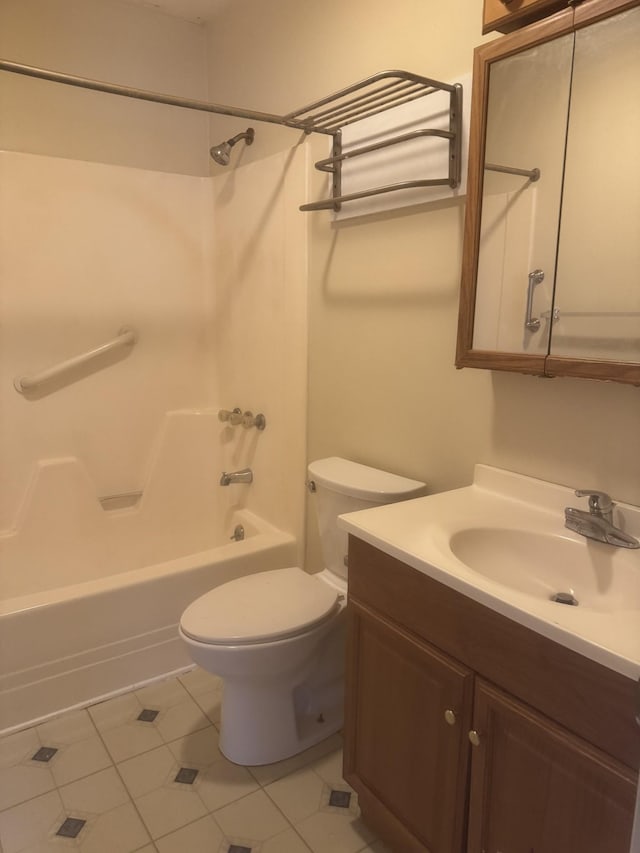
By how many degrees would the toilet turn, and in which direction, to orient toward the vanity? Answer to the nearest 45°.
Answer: approximately 90° to its left

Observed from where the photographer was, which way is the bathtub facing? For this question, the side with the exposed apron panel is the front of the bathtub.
facing the viewer and to the right of the viewer

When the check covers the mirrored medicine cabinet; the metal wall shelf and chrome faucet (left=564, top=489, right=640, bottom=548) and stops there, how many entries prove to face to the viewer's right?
0

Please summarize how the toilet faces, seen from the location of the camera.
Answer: facing the viewer and to the left of the viewer

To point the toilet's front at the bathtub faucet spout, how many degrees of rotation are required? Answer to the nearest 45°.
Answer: approximately 135° to its right

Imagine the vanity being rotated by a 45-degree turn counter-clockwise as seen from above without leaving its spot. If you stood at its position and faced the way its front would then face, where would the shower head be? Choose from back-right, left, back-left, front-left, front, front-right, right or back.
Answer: back-right

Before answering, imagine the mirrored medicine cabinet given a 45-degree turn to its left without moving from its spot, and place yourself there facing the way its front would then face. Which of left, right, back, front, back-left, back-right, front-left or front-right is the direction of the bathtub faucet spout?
back-right

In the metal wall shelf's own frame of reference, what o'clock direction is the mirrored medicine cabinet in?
The mirrored medicine cabinet is roughly at 9 o'clock from the metal wall shelf.

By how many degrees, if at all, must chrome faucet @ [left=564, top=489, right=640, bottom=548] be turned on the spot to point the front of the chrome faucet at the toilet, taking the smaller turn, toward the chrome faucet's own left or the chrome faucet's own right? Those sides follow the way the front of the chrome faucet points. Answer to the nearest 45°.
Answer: approximately 45° to the chrome faucet's own right

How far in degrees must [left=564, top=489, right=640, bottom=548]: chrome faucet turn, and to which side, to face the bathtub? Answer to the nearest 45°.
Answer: approximately 45° to its right

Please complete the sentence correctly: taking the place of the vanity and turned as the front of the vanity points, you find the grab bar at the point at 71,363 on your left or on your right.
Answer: on your right

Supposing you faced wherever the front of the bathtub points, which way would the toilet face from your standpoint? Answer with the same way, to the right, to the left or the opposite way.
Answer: to the right

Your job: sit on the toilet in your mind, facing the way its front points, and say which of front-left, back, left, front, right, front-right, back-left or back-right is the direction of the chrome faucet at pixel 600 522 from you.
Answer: left
